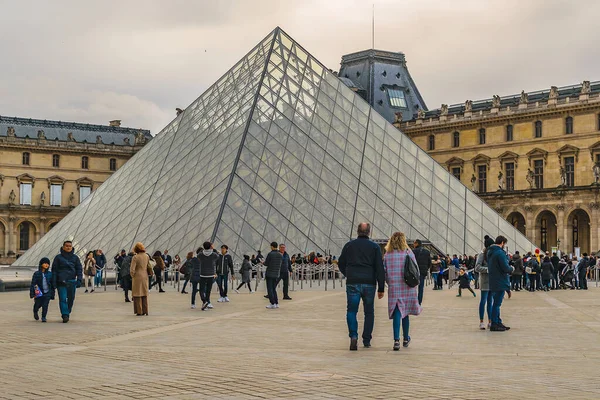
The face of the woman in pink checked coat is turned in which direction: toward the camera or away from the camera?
away from the camera

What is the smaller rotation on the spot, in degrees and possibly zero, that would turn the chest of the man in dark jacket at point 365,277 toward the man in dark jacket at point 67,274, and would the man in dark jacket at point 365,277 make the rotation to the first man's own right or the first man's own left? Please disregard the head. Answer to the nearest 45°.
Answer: approximately 45° to the first man's own left

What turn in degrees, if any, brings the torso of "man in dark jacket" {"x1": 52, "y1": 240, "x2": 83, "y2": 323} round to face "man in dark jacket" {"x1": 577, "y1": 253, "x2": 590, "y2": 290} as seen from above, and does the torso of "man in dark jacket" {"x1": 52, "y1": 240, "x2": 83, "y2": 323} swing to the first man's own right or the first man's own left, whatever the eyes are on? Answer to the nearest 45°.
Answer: approximately 135° to the first man's own left

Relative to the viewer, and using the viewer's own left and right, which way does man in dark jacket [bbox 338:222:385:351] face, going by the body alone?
facing away from the viewer

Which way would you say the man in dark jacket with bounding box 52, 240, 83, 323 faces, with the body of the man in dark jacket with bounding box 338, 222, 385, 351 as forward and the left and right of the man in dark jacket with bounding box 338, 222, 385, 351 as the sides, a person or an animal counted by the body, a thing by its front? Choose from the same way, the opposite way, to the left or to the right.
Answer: the opposite way

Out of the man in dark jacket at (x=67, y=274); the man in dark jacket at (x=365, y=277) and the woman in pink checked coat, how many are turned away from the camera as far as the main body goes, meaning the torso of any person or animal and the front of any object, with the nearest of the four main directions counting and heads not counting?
2

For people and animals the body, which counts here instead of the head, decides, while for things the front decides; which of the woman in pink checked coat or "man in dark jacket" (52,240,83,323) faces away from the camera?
the woman in pink checked coat

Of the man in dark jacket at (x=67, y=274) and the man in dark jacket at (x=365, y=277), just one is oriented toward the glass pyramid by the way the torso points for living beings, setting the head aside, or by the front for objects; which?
the man in dark jacket at (x=365, y=277)

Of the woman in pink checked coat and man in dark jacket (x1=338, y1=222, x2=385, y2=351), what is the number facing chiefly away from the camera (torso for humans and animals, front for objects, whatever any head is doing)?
2

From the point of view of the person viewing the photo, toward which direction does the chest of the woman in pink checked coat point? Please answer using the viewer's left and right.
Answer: facing away from the viewer

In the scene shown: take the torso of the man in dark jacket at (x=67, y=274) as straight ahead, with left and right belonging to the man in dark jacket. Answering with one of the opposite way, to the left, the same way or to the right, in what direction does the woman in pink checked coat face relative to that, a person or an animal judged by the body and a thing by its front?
the opposite way
